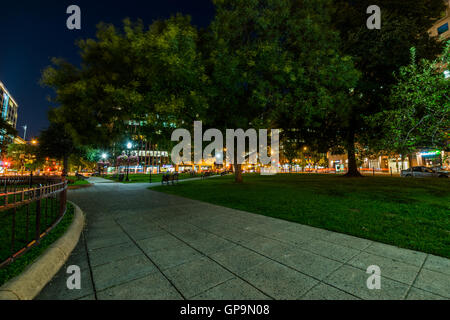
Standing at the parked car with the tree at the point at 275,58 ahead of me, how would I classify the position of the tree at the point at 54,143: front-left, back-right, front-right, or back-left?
front-right

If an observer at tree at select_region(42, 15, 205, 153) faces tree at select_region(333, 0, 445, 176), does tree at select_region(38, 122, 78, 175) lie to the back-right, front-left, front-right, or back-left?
back-left

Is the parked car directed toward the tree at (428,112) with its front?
no

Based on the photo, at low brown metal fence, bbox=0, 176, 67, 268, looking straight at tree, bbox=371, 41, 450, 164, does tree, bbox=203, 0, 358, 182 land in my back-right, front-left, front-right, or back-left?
front-left
